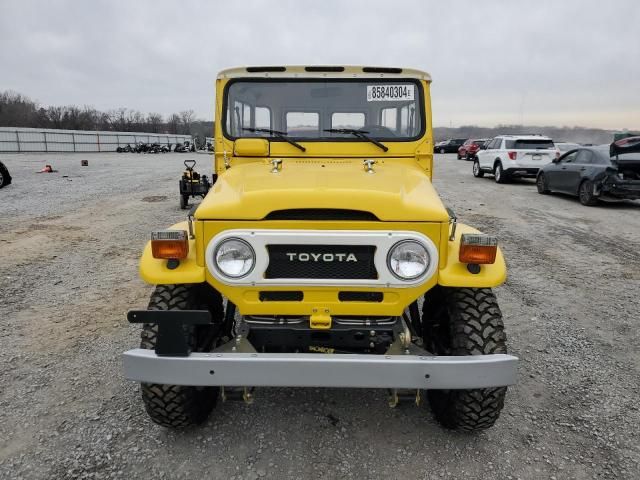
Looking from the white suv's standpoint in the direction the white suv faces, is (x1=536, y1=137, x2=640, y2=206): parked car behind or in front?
behind

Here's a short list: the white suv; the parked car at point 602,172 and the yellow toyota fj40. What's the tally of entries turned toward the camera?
1

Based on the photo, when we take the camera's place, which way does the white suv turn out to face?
facing away from the viewer and to the left of the viewer

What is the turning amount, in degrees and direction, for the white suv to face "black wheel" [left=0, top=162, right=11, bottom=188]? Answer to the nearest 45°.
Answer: approximately 90° to its left

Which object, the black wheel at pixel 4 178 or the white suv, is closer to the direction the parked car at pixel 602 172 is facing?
the white suv

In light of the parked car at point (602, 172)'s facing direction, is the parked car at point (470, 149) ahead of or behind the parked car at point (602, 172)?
ahead

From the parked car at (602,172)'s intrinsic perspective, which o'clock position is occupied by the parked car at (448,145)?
the parked car at (448,145) is roughly at 1 o'clock from the parked car at (602,172).

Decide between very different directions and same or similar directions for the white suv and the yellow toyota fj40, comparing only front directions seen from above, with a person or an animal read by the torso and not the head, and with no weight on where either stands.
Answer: very different directions

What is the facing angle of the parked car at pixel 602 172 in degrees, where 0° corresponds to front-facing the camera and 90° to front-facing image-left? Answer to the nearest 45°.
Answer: approximately 135°
